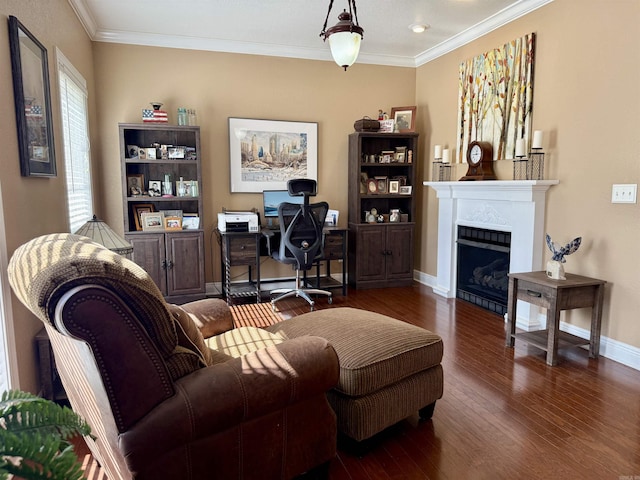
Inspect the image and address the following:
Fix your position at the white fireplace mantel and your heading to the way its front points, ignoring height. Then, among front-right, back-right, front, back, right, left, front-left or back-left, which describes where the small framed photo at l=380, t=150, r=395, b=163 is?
right

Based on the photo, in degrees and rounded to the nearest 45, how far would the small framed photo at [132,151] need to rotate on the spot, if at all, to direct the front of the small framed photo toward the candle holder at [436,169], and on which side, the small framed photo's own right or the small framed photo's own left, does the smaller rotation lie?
approximately 90° to the small framed photo's own left

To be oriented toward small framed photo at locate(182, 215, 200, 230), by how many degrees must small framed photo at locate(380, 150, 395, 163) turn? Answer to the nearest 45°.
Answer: approximately 45° to its right

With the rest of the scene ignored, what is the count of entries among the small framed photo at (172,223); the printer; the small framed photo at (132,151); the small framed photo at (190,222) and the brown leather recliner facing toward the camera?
4

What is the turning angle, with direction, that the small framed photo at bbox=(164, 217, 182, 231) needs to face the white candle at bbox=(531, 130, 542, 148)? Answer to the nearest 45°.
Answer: approximately 45° to its left

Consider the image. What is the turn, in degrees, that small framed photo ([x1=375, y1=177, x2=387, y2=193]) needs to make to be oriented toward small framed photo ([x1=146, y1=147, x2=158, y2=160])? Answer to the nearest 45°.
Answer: approximately 45° to its right

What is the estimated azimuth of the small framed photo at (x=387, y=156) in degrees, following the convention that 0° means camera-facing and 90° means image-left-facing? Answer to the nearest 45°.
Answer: approximately 0°

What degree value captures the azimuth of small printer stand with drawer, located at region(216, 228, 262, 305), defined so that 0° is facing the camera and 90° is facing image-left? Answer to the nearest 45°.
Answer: approximately 0°

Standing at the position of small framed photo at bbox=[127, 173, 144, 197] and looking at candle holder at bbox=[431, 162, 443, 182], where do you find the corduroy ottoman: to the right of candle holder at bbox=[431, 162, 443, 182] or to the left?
right

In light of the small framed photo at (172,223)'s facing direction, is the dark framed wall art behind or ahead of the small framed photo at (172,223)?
ahead

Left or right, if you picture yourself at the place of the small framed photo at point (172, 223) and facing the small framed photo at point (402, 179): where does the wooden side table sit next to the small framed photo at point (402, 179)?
right

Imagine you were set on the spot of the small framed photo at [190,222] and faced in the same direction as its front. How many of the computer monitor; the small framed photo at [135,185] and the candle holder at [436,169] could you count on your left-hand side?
2
